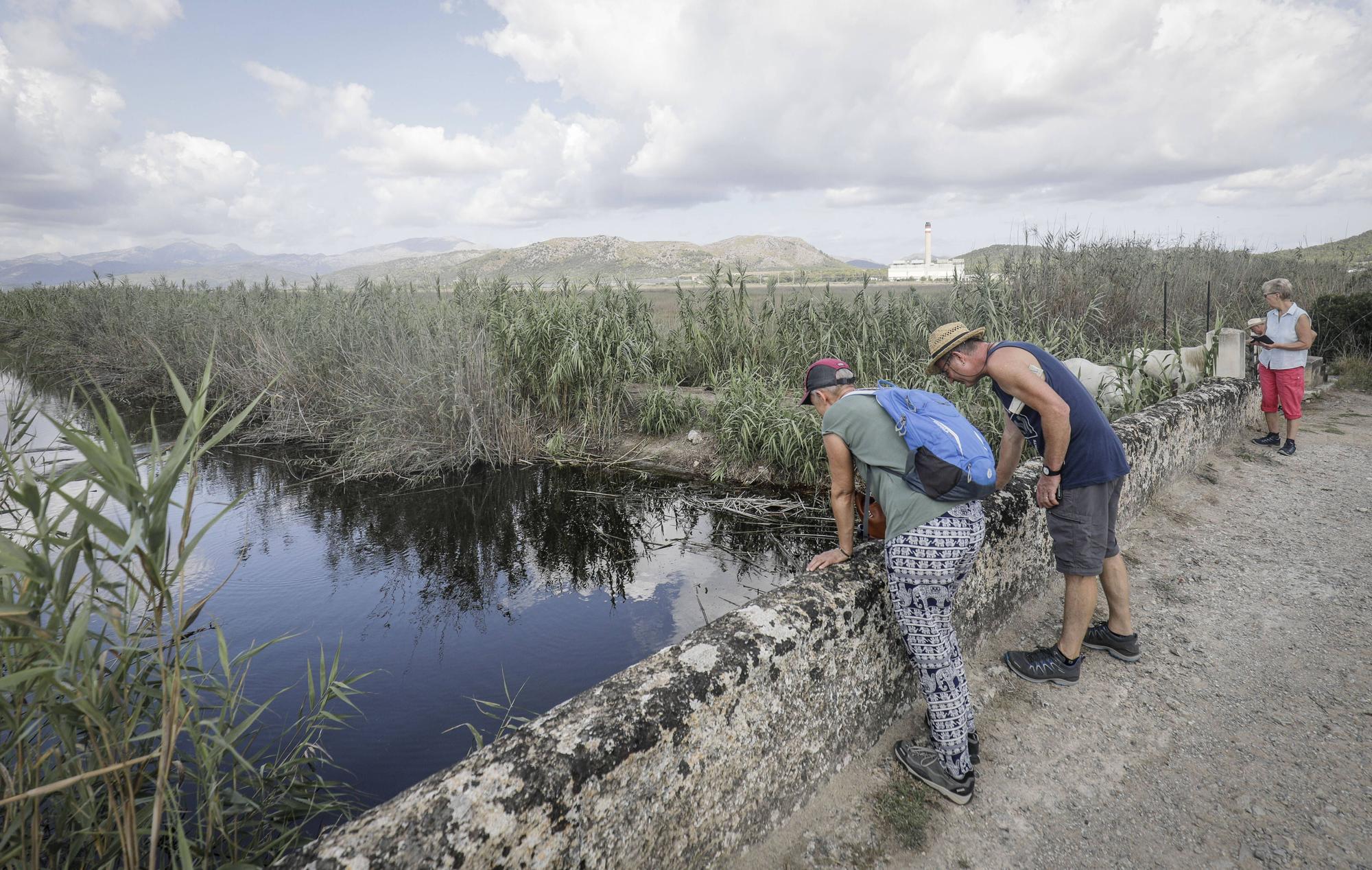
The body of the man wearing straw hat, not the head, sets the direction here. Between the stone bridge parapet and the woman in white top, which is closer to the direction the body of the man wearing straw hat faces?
the stone bridge parapet

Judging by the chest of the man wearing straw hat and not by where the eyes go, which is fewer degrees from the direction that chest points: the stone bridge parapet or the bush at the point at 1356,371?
the stone bridge parapet

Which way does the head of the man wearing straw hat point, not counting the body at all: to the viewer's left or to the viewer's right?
to the viewer's left

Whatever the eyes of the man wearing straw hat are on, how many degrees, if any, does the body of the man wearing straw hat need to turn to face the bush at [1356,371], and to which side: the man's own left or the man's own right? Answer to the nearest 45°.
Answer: approximately 90° to the man's own right

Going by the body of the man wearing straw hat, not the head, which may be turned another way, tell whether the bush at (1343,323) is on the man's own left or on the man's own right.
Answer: on the man's own right

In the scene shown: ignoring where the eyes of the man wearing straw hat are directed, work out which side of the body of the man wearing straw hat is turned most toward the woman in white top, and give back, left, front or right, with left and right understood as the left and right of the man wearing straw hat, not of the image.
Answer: right

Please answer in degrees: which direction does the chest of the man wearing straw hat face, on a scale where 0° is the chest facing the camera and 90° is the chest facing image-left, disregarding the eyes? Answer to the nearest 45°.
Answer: approximately 90°

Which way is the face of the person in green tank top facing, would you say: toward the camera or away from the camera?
away from the camera

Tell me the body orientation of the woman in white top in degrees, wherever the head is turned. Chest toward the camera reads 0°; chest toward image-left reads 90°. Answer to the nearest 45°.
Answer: approximately 45°
